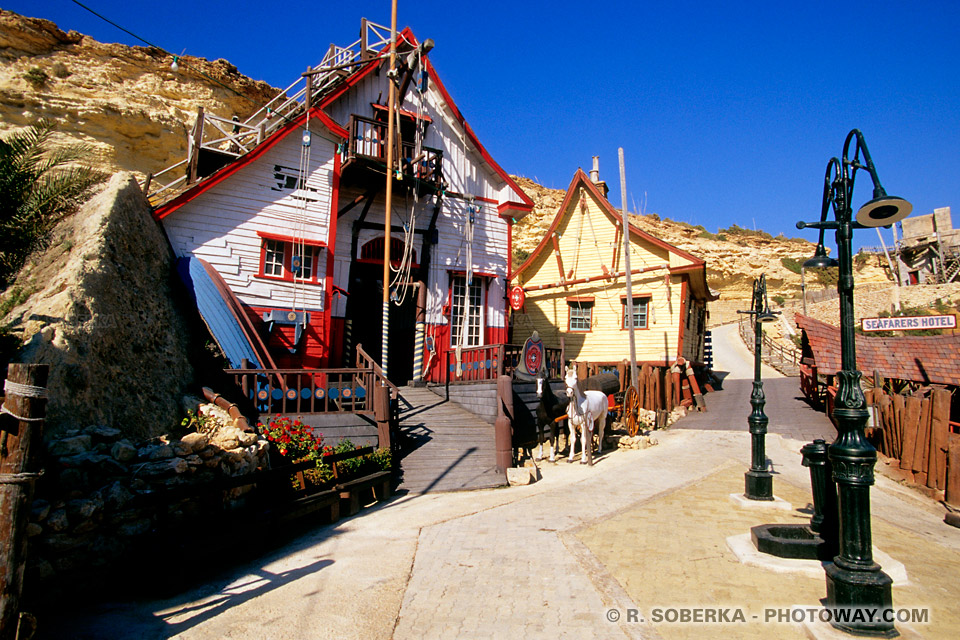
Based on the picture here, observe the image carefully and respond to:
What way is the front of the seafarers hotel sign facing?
toward the camera

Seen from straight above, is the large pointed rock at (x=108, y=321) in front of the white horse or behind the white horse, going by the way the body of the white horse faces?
in front

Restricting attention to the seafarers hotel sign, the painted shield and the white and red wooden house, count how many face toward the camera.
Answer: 3

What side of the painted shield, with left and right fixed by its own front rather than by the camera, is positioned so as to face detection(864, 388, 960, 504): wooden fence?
left

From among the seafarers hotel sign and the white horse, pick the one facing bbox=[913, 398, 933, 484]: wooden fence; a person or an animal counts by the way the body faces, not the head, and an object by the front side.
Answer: the seafarers hotel sign

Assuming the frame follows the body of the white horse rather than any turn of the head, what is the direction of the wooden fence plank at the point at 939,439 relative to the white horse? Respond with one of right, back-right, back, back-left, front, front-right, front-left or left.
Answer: back-left

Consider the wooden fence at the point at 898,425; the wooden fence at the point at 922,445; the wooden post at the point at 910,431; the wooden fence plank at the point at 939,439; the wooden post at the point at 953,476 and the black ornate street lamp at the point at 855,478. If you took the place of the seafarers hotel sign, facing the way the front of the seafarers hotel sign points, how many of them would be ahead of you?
6

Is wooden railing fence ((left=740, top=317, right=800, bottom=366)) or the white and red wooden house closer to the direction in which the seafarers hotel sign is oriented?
the white and red wooden house

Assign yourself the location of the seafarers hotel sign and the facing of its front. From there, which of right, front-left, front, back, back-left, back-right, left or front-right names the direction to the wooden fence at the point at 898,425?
front

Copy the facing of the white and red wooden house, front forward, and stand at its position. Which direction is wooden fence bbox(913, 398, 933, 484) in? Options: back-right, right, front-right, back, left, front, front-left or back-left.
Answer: front-left

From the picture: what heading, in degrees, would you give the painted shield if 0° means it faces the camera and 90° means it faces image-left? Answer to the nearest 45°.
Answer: approximately 0°

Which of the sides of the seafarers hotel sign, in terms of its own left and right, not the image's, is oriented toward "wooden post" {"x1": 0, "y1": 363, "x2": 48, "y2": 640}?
front

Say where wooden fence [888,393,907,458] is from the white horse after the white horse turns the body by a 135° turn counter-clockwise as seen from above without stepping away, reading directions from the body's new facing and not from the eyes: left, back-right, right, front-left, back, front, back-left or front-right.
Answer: front

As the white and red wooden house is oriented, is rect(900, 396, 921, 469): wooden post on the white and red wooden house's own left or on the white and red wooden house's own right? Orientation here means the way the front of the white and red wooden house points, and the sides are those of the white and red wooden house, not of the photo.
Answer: on the white and red wooden house's own left

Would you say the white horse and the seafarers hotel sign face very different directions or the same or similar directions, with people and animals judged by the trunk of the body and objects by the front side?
same or similar directions
